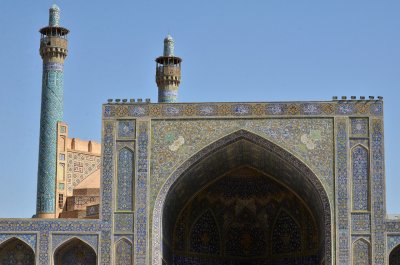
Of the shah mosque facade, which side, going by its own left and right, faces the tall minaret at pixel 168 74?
back

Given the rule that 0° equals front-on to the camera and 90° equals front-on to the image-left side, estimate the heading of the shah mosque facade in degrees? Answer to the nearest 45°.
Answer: approximately 0°

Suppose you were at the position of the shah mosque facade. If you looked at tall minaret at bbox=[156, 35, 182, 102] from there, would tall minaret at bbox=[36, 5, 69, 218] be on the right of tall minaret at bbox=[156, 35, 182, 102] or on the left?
left

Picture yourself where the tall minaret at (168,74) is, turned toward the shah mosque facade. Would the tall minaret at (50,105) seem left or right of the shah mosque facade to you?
right

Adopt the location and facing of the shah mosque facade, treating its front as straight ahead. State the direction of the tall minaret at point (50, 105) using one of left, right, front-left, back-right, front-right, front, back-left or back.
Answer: back-right
